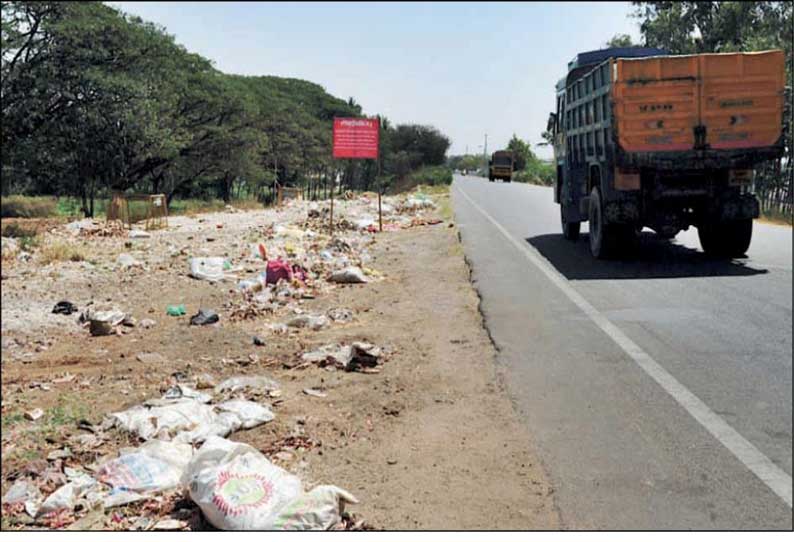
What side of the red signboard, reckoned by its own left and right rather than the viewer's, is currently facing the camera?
front

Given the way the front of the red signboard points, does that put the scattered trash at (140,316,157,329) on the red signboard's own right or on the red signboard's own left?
on the red signboard's own right

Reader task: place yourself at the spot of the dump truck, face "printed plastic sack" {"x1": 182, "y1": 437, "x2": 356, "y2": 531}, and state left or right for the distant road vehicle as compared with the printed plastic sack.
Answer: right

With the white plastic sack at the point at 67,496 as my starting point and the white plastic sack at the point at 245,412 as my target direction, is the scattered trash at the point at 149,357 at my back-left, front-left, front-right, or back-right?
front-left

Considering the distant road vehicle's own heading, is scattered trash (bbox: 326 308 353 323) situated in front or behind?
behind
